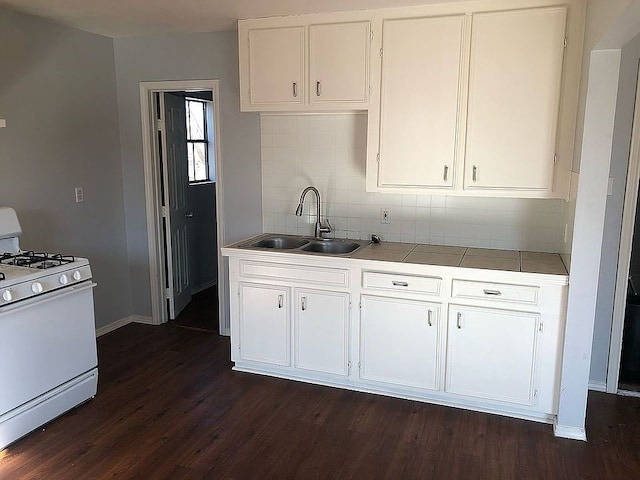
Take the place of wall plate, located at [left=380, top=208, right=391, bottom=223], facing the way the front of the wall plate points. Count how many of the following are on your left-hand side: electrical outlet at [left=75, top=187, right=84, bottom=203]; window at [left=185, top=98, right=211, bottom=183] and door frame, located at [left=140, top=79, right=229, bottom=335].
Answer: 0

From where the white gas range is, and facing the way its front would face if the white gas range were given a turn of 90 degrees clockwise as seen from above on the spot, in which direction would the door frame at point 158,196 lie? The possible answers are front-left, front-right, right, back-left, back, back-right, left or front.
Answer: back

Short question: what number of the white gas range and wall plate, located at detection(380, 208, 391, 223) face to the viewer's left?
0

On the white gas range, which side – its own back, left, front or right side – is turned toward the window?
left

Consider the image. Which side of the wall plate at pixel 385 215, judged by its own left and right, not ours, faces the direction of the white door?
right

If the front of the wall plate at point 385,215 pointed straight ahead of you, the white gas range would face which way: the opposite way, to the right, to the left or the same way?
to the left

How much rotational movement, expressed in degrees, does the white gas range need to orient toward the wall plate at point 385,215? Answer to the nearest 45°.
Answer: approximately 45° to its left

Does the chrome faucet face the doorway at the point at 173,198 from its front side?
no

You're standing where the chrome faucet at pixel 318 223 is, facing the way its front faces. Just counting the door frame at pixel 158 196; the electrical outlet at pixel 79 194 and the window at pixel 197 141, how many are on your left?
0

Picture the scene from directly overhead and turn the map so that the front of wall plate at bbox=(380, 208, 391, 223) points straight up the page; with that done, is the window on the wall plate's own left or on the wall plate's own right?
on the wall plate's own right

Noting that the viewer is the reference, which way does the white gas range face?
facing the viewer and to the right of the viewer

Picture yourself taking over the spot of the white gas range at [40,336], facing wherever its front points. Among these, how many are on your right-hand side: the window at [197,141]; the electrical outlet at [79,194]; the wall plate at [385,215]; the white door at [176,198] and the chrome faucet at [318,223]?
0

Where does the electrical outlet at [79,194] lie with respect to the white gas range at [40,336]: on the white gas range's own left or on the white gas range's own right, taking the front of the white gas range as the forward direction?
on the white gas range's own left

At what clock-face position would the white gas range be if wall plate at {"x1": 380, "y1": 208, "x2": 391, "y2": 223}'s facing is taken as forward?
The white gas range is roughly at 2 o'clock from the wall plate.

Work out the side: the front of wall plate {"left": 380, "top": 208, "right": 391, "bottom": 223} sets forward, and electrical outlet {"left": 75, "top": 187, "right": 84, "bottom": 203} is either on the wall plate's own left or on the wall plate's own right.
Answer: on the wall plate's own right

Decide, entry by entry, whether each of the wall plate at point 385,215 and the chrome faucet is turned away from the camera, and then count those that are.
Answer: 0

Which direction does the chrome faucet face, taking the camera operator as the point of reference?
facing the viewer and to the left of the viewer

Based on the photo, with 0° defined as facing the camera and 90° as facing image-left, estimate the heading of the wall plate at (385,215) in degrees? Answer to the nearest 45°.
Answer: approximately 0°

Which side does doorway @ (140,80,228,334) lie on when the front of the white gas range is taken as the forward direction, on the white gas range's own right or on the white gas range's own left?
on the white gas range's own left

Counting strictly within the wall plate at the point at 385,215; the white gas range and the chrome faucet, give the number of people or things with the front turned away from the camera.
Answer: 0
